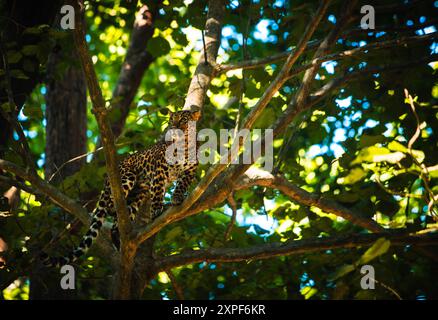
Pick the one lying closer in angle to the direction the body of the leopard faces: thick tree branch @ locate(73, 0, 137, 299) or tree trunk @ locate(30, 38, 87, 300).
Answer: the thick tree branch

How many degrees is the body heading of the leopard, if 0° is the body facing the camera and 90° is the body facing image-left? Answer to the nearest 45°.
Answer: approximately 315°

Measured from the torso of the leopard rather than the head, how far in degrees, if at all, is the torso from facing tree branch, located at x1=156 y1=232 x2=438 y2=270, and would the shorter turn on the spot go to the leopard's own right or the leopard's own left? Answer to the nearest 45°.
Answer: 0° — it already faces it

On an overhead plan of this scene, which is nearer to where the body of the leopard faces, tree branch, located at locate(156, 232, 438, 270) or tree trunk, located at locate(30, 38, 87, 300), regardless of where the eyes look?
the tree branch

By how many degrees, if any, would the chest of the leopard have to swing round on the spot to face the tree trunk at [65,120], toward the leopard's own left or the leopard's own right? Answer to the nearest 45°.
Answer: approximately 180°

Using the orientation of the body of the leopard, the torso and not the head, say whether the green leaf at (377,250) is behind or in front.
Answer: in front

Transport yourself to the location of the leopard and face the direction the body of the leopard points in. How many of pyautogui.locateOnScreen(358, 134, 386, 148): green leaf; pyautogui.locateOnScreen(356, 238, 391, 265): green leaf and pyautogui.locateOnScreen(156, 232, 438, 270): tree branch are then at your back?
0
